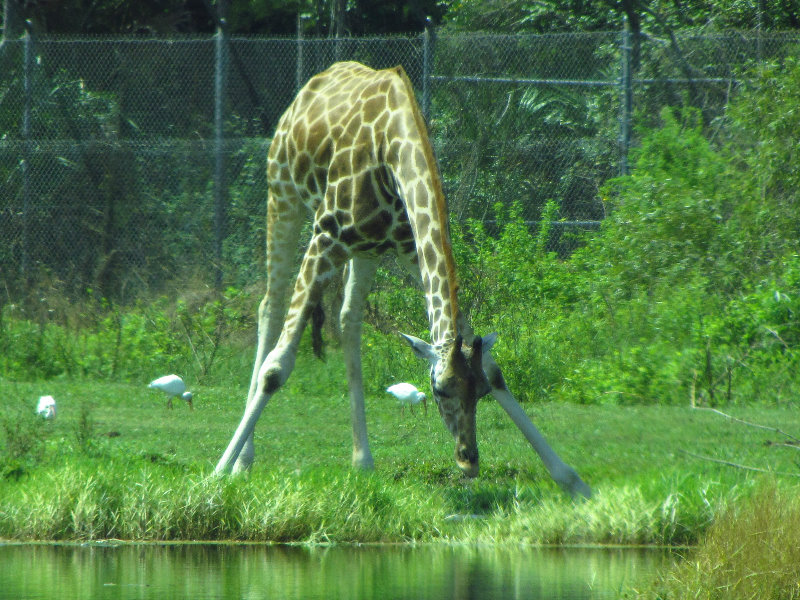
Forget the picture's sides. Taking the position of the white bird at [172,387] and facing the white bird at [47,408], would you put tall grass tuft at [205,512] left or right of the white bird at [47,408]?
left

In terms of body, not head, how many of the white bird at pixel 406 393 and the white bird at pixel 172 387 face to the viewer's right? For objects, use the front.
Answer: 2

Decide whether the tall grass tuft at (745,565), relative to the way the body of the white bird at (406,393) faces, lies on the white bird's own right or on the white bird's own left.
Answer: on the white bird's own right

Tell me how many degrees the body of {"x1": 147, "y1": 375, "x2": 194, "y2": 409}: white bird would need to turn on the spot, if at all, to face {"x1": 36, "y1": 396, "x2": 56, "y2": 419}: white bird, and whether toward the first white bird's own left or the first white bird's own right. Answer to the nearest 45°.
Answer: approximately 135° to the first white bird's own right

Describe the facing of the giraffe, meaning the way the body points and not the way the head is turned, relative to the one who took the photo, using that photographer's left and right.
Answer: facing the viewer and to the right of the viewer

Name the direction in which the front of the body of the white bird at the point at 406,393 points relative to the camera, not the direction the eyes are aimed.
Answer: to the viewer's right

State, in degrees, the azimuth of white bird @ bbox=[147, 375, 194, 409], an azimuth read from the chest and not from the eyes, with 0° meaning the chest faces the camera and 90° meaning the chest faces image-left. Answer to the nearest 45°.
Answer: approximately 270°
